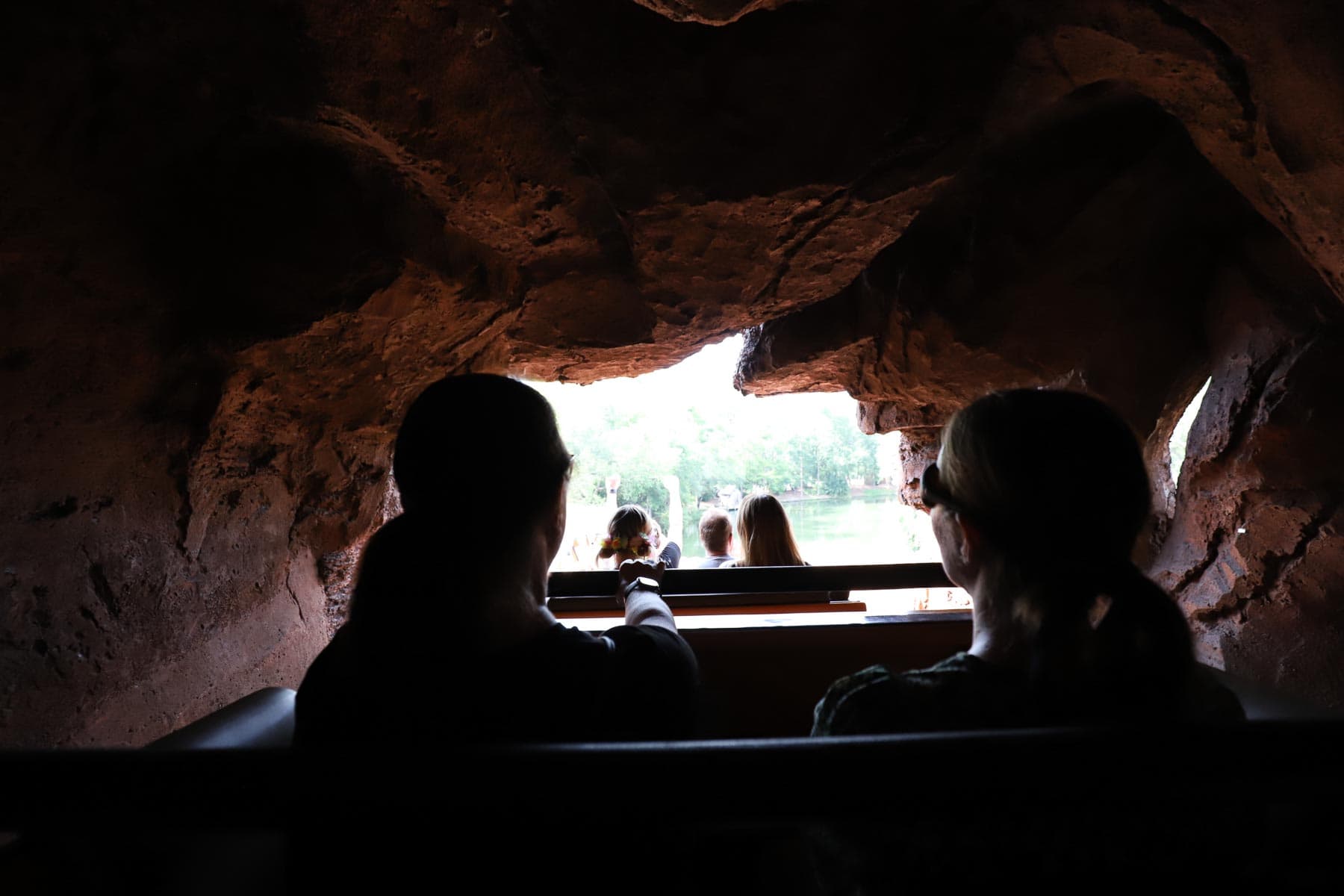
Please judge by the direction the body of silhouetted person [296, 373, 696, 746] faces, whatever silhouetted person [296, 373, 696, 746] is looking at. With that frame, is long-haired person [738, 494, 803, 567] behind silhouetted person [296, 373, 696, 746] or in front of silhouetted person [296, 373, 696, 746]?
in front

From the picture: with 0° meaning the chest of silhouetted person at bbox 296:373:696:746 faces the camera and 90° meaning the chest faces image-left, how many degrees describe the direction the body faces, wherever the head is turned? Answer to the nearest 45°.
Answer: approximately 180°

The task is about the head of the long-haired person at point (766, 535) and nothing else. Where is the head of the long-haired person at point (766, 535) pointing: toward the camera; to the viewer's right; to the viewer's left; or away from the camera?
away from the camera

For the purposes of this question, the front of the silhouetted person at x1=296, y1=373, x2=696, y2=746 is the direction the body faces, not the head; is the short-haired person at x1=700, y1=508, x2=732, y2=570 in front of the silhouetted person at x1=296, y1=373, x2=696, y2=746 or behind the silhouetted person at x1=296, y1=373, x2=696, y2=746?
in front

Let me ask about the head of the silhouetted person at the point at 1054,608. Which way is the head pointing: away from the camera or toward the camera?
away from the camera

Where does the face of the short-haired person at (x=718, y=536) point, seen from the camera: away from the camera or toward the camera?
away from the camera

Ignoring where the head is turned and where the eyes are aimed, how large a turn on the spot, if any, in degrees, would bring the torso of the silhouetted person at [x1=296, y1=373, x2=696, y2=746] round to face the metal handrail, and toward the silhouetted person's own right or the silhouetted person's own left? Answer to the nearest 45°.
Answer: approximately 45° to the silhouetted person's own right
